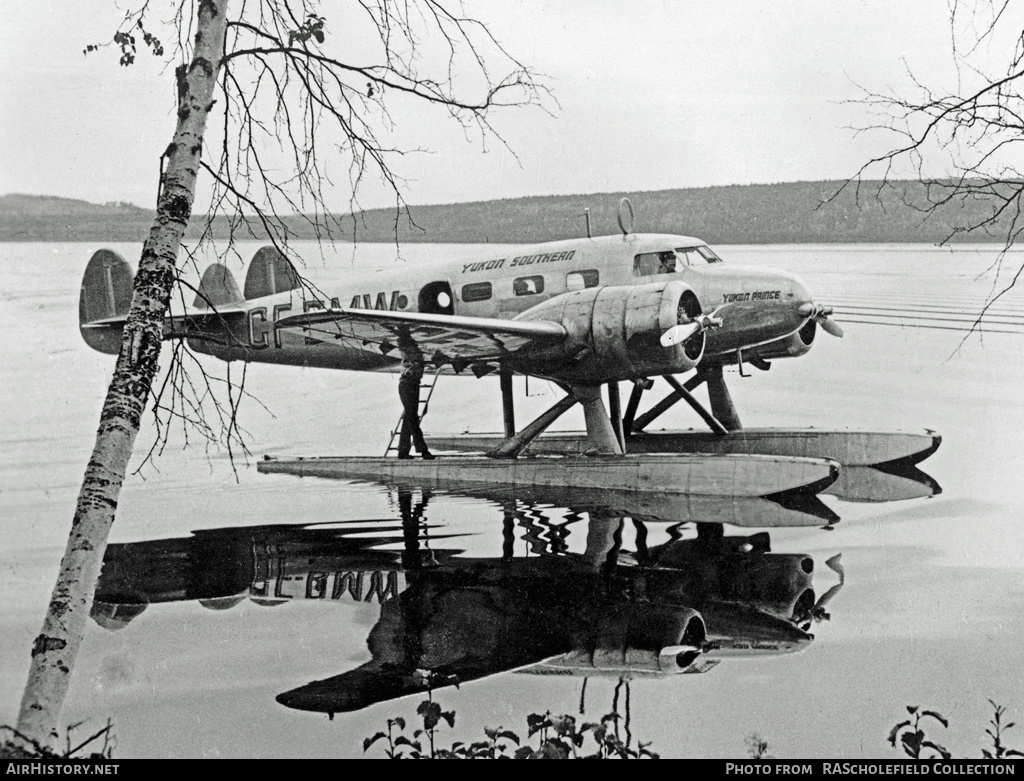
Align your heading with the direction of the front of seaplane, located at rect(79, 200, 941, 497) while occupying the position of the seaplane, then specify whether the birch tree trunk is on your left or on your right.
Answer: on your right

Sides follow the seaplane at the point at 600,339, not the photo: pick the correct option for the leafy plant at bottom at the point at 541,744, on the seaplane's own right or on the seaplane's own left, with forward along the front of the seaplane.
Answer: on the seaplane's own right

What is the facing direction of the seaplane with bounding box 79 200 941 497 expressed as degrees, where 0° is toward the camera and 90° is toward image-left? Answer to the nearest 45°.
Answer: approximately 315°
